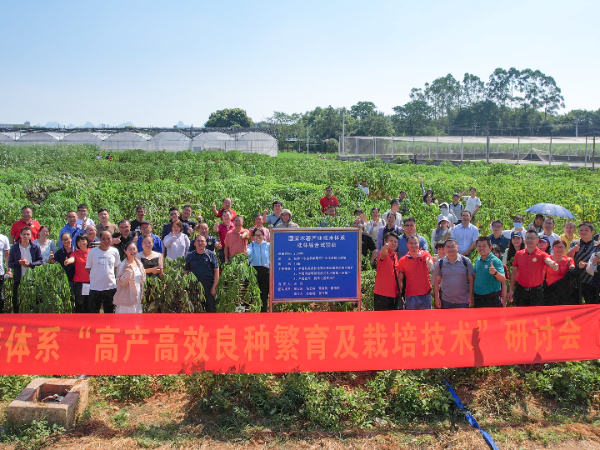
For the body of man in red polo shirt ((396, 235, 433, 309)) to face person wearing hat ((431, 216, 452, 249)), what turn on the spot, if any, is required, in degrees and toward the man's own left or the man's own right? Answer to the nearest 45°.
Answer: approximately 180°

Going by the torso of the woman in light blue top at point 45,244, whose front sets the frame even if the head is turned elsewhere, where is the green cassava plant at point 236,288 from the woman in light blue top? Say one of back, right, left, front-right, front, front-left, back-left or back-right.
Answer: front-left

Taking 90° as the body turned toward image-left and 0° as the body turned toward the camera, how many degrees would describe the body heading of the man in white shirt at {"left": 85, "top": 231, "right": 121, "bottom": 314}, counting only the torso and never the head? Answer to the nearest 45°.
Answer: approximately 0°

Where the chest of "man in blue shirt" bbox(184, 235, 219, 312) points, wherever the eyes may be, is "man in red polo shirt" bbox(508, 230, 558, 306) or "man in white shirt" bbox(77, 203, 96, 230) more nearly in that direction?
the man in red polo shirt

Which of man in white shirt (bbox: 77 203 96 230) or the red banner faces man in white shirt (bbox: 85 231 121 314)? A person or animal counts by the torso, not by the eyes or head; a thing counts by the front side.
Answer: man in white shirt (bbox: 77 203 96 230)

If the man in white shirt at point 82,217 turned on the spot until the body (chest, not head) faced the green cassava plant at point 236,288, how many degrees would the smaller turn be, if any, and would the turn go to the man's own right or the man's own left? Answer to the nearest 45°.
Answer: approximately 45° to the man's own left
